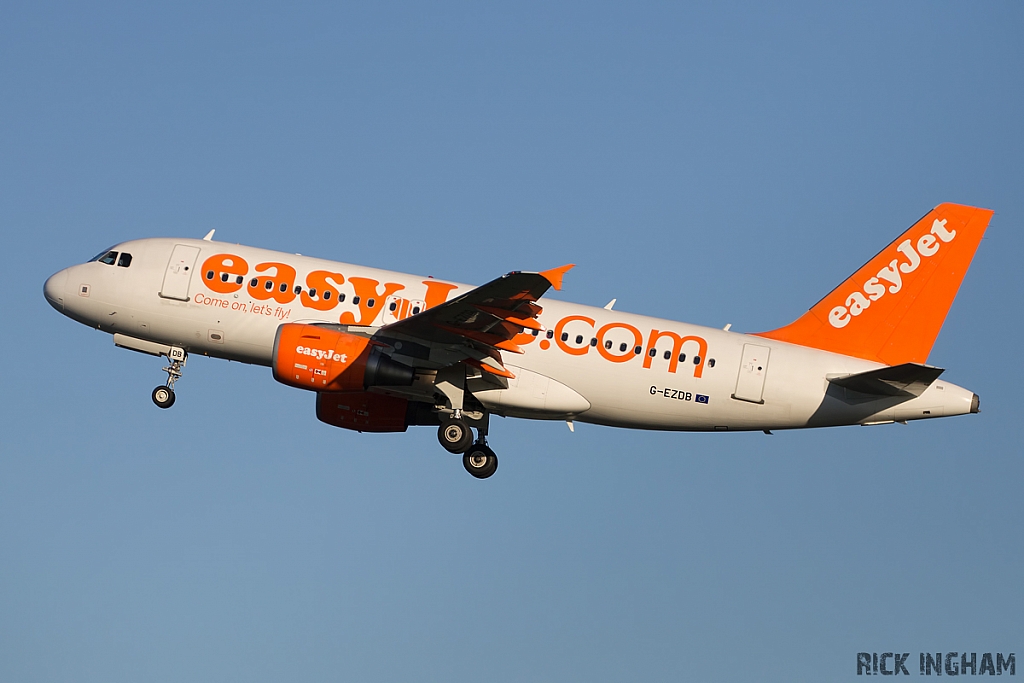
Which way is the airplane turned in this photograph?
to the viewer's left
